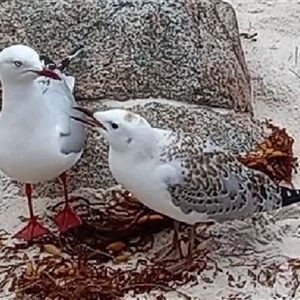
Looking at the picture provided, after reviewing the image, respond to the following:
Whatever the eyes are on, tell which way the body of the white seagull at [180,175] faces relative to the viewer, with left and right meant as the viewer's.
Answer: facing to the left of the viewer
